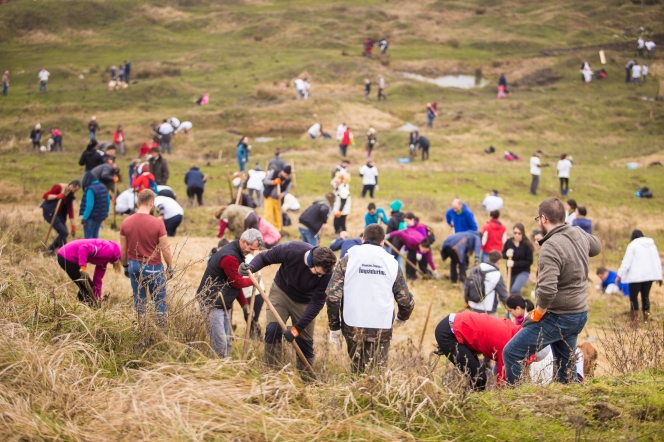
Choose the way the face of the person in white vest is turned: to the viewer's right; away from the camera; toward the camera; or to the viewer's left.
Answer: away from the camera

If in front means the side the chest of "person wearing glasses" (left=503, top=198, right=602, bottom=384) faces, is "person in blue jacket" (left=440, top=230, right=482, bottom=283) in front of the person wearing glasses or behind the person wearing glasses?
in front

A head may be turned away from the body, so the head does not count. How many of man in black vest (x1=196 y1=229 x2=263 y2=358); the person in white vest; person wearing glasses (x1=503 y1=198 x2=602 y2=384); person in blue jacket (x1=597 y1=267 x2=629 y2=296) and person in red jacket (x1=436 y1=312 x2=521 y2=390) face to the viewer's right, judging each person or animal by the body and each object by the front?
2

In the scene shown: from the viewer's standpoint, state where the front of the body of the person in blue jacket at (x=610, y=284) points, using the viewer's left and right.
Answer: facing to the left of the viewer

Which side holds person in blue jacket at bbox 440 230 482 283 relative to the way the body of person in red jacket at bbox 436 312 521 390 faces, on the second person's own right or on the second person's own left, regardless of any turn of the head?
on the second person's own left

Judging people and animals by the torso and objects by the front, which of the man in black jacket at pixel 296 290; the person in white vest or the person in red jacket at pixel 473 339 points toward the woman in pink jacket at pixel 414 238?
the person in white vest

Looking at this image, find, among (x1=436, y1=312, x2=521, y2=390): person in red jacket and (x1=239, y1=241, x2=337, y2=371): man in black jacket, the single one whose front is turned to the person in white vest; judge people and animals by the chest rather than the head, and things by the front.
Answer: the man in black jacket

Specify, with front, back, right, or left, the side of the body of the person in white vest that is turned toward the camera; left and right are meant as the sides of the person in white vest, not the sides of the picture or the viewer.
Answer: back

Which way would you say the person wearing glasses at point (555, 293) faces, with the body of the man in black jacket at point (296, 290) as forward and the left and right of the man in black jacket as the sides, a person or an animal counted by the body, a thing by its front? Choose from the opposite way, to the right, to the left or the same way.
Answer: the opposite way

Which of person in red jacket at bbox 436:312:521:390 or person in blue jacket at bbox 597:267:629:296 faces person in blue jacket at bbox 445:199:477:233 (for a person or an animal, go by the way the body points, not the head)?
person in blue jacket at bbox 597:267:629:296

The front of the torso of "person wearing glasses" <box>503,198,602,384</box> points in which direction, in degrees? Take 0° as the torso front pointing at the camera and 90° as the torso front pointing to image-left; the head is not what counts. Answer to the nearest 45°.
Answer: approximately 135°
